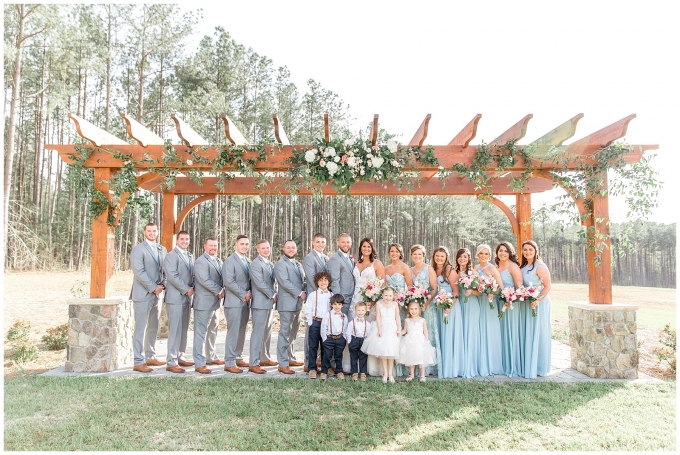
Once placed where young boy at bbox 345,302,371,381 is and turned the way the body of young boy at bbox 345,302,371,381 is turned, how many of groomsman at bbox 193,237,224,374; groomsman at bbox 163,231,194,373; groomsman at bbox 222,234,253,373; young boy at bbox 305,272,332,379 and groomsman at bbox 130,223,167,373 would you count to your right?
5

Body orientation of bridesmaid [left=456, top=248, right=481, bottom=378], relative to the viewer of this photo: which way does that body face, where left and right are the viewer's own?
facing the viewer and to the left of the viewer

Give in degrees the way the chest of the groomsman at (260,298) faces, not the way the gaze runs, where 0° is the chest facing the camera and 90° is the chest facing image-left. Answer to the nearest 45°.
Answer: approximately 315°

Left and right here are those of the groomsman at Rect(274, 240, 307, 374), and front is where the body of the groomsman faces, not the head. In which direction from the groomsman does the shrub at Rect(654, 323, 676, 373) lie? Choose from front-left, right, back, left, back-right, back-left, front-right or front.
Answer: front-left

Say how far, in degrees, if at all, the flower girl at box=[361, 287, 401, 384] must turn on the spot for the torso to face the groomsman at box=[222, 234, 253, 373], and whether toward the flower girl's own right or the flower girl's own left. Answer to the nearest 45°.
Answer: approximately 90° to the flower girl's own right

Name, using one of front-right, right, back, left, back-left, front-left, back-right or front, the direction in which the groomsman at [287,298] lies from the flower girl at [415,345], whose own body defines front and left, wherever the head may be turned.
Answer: right

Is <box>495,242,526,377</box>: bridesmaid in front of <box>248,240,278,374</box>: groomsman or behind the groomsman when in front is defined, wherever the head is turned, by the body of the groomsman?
in front

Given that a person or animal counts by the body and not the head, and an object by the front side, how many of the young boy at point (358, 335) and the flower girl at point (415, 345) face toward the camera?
2

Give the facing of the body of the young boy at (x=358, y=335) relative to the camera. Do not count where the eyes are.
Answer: toward the camera

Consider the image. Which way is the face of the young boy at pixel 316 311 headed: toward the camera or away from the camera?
toward the camera

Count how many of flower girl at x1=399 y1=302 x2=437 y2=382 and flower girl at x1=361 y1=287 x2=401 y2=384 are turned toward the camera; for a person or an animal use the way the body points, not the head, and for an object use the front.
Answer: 2

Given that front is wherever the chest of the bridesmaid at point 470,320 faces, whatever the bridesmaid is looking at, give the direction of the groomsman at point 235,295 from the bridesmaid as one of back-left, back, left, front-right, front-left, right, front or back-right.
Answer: front-right

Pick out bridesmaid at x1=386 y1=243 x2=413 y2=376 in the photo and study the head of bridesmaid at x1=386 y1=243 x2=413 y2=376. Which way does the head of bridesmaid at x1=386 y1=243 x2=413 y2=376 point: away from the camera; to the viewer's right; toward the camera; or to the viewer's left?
toward the camera

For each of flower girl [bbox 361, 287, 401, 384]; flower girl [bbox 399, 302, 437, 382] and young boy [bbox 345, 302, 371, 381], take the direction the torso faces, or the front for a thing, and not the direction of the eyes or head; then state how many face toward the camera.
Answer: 3

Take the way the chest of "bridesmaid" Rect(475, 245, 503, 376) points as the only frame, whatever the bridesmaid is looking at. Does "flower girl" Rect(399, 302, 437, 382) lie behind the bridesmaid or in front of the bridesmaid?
in front
